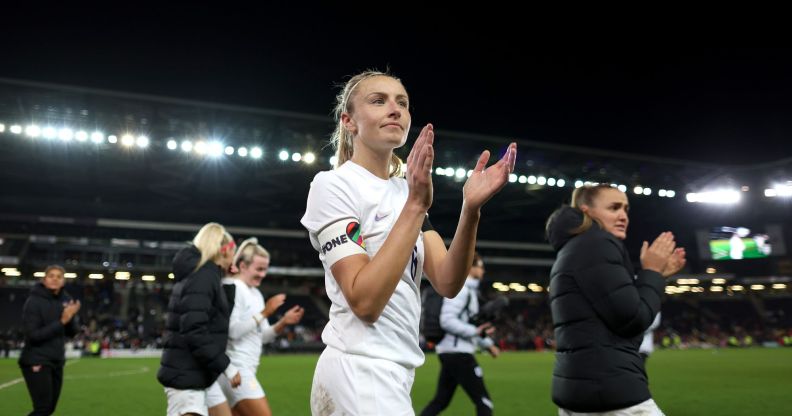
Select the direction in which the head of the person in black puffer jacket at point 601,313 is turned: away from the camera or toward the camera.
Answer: toward the camera

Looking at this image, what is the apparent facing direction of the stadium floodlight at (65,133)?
toward the camera

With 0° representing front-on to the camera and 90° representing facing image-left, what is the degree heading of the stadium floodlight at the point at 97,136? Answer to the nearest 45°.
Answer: approximately 0°

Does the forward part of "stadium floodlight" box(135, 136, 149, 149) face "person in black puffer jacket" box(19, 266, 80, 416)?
yes

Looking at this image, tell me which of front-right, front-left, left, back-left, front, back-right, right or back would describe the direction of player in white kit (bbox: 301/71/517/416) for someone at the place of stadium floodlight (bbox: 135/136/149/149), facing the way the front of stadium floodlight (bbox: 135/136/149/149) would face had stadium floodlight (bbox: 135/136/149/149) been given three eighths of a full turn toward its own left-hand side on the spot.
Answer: back-right

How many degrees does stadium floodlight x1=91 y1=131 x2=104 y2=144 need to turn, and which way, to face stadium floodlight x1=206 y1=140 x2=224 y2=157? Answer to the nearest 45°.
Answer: approximately 90° to its left

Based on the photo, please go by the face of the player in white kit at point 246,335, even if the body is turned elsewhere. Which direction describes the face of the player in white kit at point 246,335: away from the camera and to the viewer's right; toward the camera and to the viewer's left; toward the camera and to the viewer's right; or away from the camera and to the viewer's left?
toward the camera and to the viewer's right

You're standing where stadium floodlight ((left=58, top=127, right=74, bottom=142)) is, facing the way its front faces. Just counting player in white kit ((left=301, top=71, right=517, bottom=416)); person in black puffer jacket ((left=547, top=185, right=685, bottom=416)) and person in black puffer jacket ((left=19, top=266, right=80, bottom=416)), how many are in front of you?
3

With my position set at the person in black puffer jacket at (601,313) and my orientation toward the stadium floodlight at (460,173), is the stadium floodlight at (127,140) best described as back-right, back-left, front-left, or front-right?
front-left

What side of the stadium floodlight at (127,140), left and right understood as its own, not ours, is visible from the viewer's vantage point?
front

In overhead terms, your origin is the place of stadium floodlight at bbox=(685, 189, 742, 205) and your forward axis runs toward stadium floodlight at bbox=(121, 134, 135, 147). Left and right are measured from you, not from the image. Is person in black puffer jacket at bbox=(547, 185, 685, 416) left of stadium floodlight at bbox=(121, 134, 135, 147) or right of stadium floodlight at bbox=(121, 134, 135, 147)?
left

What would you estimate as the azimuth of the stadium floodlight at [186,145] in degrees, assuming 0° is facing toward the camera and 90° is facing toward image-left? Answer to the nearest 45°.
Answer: approximately 0°

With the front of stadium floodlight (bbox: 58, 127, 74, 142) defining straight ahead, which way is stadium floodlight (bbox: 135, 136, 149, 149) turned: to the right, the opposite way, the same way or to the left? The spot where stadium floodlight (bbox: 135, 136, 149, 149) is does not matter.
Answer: the same way

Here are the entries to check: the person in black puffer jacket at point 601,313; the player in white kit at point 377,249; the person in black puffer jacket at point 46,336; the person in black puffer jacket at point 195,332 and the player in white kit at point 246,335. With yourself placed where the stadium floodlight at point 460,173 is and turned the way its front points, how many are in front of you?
5

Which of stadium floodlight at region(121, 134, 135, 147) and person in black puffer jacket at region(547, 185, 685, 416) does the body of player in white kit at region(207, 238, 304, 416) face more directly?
the person in black puffer jacket

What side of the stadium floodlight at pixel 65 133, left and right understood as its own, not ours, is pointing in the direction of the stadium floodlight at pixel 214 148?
left

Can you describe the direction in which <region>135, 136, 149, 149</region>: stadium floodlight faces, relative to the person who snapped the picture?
facing the viewer

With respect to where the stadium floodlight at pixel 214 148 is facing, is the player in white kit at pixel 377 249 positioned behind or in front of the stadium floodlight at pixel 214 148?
in front

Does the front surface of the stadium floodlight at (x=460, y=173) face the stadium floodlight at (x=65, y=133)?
no
